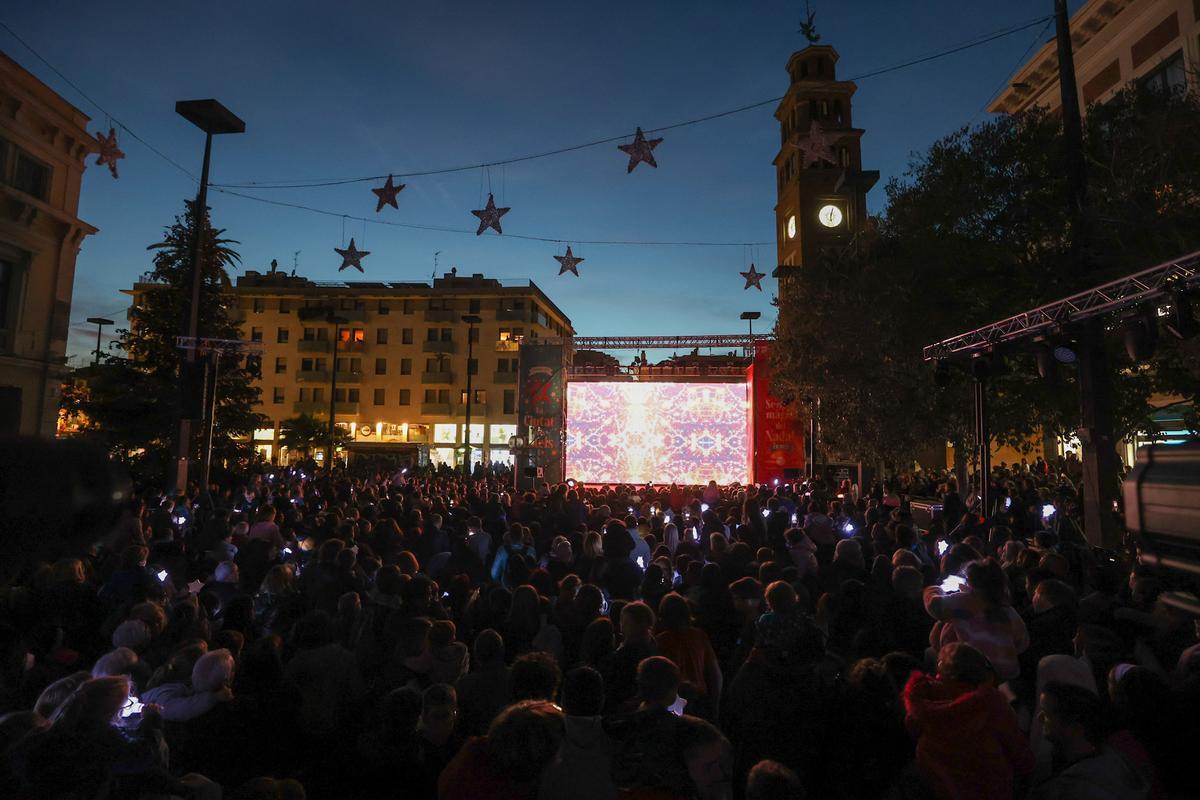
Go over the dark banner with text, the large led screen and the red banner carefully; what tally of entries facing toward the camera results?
3

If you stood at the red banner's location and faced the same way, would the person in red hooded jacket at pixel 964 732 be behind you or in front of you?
in front

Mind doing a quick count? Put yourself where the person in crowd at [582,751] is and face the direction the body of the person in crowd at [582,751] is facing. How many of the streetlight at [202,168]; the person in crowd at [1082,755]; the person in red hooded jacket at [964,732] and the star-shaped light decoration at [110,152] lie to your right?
2

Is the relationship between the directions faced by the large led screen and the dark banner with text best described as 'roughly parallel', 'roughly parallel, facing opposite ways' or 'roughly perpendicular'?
roughly parallel

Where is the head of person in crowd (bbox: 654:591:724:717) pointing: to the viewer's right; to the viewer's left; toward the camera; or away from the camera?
away from the camera

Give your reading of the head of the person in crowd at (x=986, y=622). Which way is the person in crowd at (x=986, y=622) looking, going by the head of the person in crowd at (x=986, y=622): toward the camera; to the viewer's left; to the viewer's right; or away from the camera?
away from the camera

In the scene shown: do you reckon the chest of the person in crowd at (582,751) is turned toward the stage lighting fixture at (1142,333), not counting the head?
no

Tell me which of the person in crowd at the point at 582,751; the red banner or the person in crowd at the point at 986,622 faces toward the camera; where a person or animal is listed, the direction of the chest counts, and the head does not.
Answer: the red banner

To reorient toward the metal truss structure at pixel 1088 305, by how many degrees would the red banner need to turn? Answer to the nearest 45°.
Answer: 0° — it already faces it

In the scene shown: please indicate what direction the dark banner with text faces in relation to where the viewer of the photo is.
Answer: facing the viewer

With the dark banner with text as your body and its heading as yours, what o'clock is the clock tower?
The clock tower is roughly at 8 o'clock from the dark banner with text.

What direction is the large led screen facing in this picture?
toward the camera

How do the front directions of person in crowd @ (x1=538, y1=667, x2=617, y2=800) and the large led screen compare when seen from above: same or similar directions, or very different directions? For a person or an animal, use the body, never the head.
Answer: very different directions

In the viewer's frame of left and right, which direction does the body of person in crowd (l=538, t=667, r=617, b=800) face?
facing away from the viewer

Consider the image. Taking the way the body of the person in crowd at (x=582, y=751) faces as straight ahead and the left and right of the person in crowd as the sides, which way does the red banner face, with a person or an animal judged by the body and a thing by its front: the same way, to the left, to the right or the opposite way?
the opposite way

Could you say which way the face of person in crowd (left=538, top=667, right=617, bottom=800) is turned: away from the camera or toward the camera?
away from the camera

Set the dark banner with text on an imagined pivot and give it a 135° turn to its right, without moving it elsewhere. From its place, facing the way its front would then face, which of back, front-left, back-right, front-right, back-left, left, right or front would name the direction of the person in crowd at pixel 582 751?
back-left
